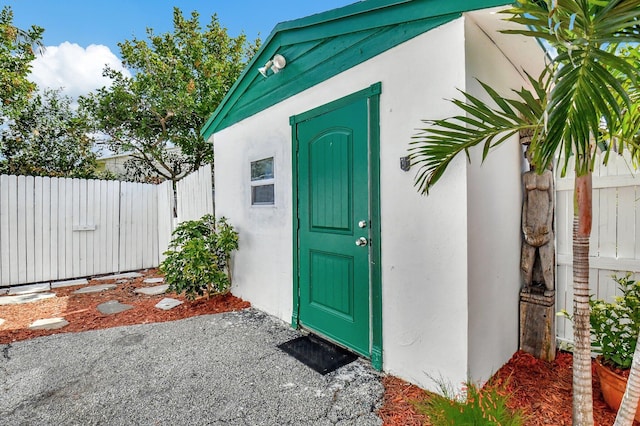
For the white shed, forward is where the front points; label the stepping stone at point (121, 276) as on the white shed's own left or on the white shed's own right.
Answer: on the white shed's own right

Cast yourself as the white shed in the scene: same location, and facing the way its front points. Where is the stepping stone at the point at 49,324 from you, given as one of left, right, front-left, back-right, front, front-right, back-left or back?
front-right

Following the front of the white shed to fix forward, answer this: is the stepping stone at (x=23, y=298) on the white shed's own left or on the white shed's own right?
on the white shed's own right

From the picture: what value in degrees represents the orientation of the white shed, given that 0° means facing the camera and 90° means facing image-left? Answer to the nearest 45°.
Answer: approximately 45°

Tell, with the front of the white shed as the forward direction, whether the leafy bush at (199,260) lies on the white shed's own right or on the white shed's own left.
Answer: on the white shed's own right

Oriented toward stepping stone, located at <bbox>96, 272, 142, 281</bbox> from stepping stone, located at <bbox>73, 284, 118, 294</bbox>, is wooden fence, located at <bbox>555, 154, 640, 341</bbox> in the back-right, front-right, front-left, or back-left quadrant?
back-right

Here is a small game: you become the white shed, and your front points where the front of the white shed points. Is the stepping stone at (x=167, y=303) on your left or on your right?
on your right

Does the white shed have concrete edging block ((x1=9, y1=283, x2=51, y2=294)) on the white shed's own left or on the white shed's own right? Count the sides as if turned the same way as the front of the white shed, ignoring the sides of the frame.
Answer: on the white shed's own right

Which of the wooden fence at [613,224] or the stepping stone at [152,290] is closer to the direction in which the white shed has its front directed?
the stepping stone

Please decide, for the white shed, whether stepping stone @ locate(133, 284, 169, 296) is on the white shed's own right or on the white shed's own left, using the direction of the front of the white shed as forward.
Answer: on the white shed's own right

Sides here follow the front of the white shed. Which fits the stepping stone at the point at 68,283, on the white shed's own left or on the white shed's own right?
on the white shed's own right
